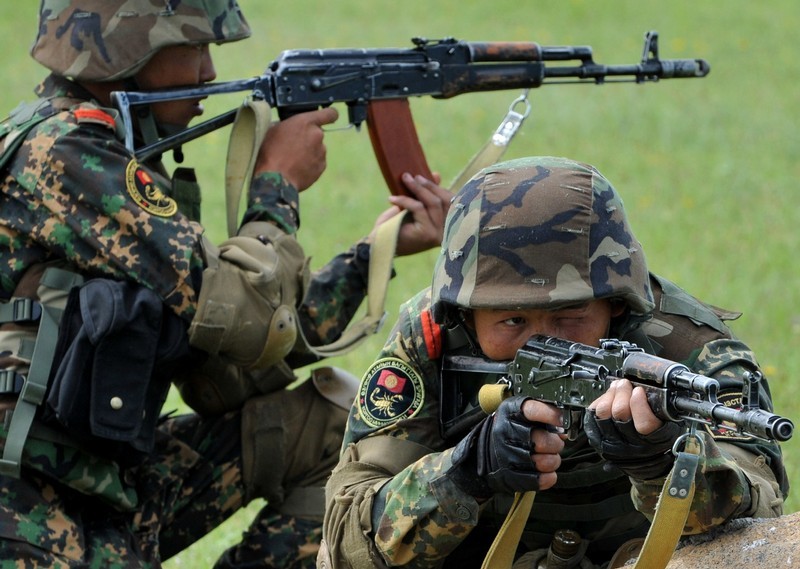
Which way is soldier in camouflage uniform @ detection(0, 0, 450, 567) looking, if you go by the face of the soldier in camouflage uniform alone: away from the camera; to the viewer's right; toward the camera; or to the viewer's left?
to the viewer's right

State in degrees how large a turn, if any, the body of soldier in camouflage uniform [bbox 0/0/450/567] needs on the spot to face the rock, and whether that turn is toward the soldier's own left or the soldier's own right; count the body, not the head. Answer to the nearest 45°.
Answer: approximately 45° to the soldier's own right

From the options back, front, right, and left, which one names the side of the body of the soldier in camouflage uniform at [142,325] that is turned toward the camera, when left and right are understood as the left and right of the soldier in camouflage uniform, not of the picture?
right
